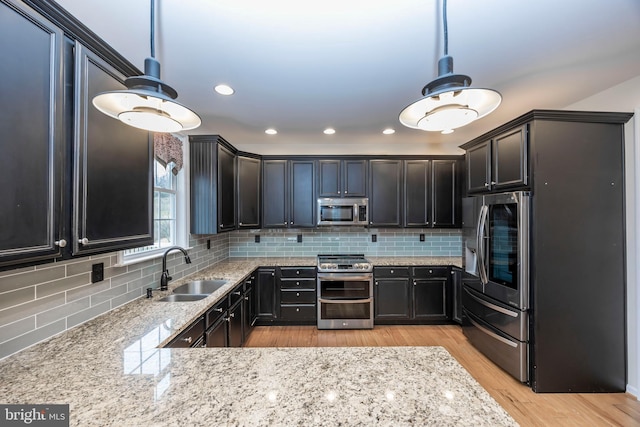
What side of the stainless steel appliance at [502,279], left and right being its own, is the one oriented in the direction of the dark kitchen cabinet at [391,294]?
right

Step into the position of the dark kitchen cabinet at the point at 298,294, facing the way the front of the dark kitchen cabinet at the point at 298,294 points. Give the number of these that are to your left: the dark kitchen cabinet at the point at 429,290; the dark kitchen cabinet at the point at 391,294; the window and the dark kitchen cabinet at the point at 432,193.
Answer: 3

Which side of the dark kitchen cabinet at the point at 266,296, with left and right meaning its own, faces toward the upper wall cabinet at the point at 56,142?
front

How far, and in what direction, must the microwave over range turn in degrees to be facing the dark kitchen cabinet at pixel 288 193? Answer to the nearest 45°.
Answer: approximately 90° to its right

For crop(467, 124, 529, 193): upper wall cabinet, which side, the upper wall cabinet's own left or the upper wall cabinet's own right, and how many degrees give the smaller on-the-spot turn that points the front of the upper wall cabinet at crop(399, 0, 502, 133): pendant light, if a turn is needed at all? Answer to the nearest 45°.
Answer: approximately 45° to the upper wall cabinet's own left

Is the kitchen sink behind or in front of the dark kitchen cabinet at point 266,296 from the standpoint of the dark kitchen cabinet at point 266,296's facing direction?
in front
